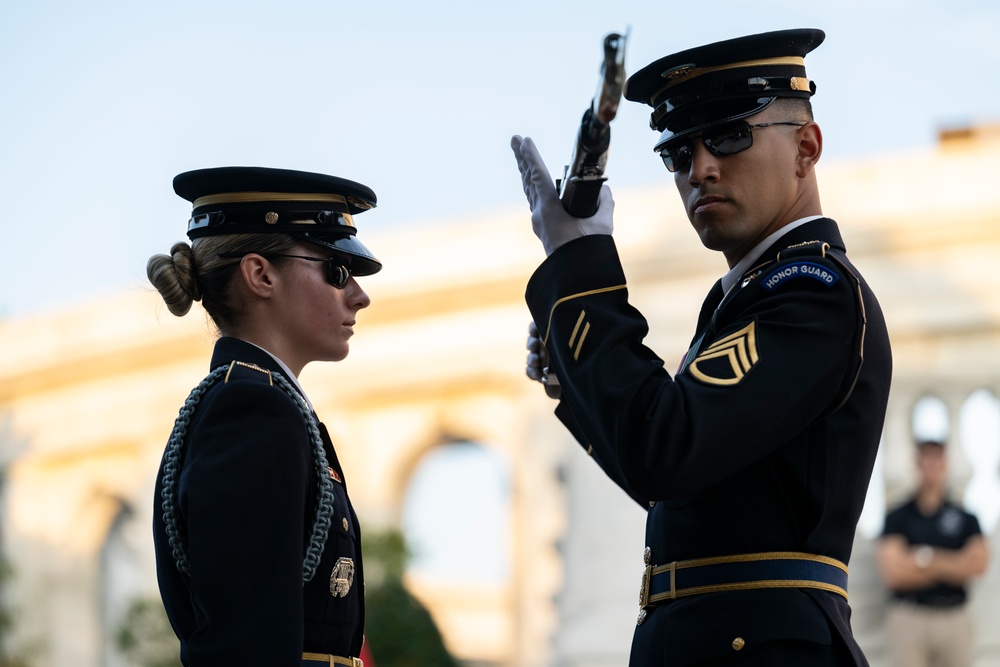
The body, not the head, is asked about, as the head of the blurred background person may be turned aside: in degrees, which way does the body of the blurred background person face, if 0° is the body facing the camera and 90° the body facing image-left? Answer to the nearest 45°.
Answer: approximately 0°

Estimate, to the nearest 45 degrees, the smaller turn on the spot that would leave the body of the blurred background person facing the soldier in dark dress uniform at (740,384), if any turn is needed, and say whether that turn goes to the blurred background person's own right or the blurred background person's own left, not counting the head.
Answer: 0° — they already face them

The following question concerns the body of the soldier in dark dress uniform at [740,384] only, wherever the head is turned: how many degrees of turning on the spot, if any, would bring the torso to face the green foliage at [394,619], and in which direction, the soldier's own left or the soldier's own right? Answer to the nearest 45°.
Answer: approximately 90° to the soldier's own right

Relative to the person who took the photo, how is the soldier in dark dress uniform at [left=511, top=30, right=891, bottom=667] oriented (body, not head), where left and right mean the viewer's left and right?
facing to the left of the viewer

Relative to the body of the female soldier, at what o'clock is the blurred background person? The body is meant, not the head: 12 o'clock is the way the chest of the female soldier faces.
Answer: The blurred background person is roughly at 10 o'clock from the female soldier.

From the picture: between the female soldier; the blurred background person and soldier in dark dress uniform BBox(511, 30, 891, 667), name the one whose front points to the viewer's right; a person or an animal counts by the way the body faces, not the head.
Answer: the female soldier

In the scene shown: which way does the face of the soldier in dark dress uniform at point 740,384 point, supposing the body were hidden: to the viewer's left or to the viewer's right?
to the viewer's left

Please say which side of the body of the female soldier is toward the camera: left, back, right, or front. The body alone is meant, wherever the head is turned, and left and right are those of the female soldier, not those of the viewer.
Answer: right

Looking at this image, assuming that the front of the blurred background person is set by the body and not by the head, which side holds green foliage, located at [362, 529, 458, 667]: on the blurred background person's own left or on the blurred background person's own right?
on the blurred background person's own right

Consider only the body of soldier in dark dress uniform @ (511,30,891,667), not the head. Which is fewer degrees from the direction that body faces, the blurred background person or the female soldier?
the female soldier

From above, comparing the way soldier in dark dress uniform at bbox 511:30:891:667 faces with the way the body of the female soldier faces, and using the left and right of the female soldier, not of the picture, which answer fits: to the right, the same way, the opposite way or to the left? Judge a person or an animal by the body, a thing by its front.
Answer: the opposite way
